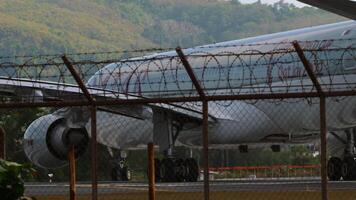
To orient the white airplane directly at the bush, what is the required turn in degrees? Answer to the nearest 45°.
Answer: approximately 135° to its left

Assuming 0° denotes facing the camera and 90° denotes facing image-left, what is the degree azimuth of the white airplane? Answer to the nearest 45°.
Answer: approximately 135°
